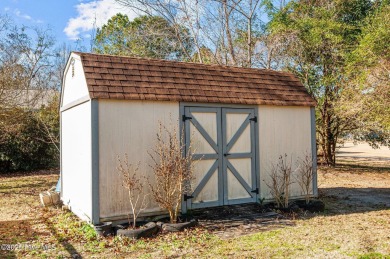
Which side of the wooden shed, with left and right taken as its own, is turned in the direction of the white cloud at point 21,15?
back

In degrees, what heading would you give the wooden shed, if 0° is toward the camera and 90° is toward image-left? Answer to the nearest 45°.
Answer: approximately 315°

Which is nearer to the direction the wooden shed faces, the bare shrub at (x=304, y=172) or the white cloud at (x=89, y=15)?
the bare shrub

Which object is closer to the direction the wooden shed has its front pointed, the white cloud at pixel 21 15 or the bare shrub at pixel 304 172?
the bare shrub

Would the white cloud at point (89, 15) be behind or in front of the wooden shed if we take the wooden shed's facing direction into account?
behind
